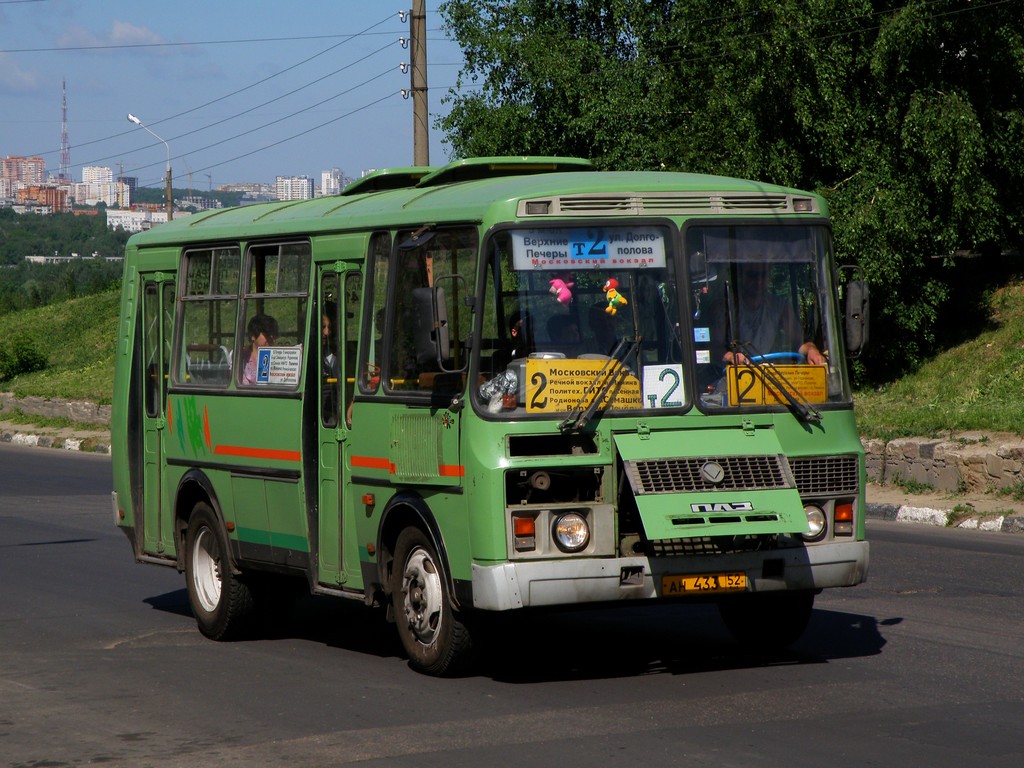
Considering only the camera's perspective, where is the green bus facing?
facing the viewer and to the right of the viewer

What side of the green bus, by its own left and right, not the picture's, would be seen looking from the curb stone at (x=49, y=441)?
back

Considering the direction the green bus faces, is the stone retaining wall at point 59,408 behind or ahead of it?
behind

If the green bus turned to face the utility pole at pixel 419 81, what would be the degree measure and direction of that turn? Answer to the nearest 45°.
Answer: approximately 135° to its left

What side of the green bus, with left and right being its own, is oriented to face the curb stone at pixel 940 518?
left

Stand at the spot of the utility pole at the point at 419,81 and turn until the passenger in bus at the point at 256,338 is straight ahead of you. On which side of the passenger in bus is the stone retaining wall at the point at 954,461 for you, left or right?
left

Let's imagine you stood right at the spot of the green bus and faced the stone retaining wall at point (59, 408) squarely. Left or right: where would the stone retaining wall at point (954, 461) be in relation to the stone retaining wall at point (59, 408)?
right

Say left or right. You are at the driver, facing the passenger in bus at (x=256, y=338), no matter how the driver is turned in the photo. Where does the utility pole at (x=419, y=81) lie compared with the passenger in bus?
right

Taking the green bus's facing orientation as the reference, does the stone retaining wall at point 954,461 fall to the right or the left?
on its left
